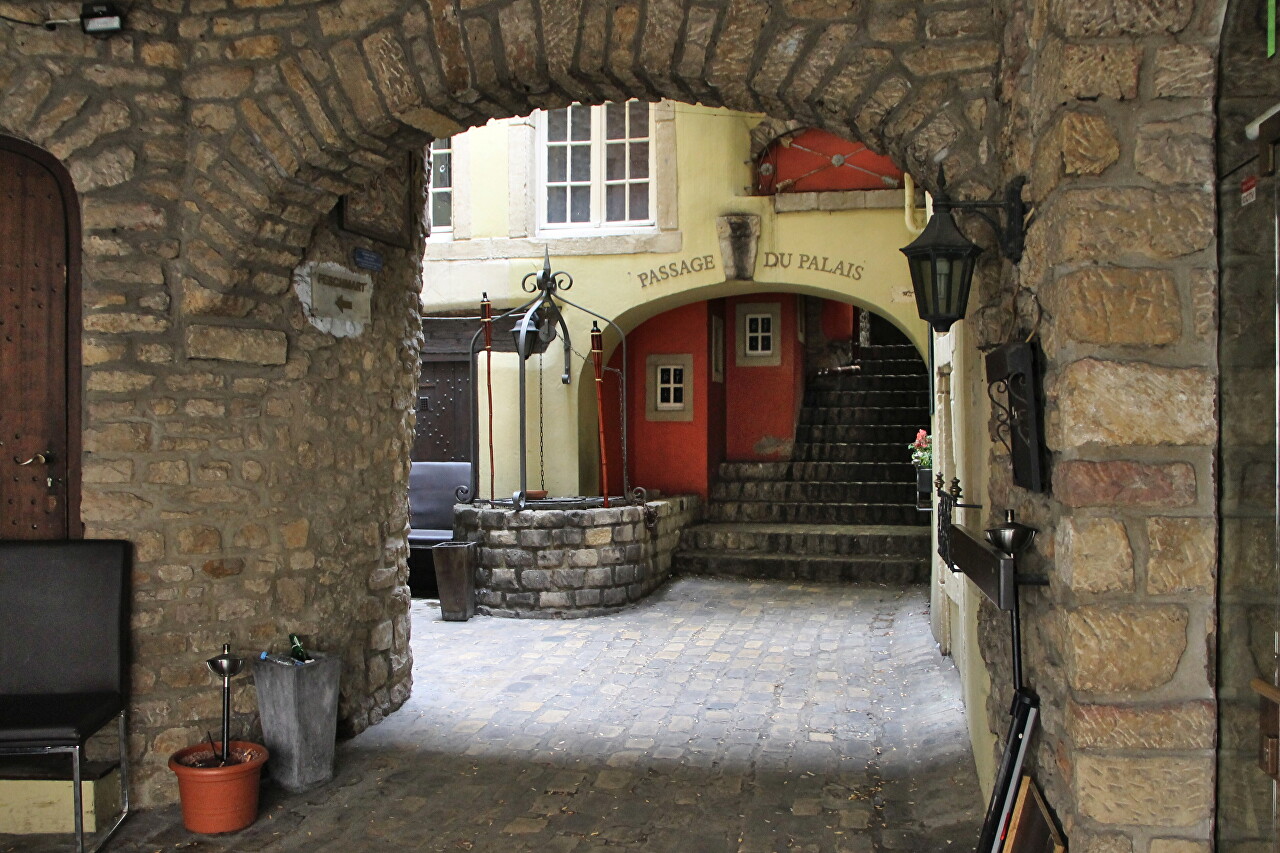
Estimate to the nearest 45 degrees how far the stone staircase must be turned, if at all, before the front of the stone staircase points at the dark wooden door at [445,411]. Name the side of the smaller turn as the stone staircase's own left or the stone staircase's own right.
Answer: approximately 90° to the stone staircase's own right

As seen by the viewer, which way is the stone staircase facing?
toward the camera

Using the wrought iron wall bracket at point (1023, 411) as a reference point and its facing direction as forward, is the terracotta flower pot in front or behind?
in front

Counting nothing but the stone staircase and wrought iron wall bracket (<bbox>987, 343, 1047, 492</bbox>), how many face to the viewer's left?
1

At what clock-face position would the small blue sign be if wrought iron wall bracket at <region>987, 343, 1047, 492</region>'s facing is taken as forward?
The small blue sign is roughly at 1 o'clock from the wrought iron wall bracket.

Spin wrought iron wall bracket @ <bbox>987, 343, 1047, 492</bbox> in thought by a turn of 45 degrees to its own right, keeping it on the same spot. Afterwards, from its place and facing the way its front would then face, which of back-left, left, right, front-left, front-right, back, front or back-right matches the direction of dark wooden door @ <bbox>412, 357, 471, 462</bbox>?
front

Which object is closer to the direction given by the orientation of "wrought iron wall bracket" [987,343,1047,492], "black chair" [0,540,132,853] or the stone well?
the black chair

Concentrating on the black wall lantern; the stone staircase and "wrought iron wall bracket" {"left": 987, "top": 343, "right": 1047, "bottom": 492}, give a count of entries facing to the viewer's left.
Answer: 2

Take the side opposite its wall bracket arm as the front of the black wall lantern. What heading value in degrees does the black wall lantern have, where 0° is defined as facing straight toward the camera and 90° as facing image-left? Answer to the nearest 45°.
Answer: approximately 90°

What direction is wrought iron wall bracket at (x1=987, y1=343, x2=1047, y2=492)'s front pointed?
to the viewer's left

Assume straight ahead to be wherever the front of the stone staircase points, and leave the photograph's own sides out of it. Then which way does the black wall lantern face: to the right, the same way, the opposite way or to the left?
to the right

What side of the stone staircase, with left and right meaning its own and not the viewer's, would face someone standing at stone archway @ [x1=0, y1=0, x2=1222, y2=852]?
front

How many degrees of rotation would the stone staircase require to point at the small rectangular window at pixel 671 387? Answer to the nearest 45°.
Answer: approximately 90° to its right

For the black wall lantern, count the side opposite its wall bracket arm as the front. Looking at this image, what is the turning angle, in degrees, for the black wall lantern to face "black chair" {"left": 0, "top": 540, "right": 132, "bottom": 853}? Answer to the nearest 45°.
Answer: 0° — it already faces it

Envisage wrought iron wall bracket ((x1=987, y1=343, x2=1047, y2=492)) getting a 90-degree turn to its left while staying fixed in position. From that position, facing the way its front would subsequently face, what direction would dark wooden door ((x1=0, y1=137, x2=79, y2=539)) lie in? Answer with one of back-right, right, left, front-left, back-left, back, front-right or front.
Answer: right
